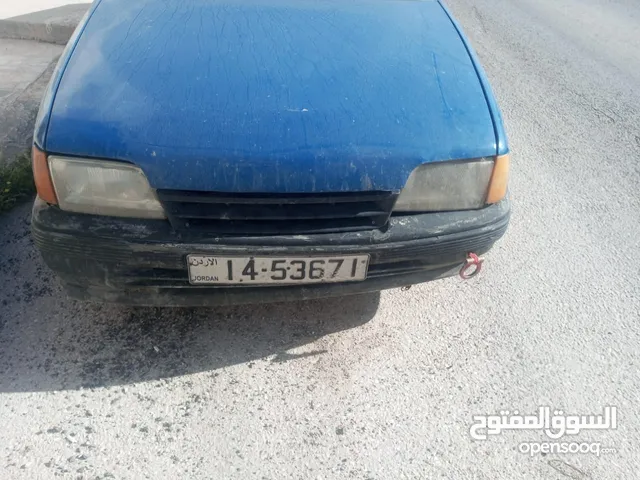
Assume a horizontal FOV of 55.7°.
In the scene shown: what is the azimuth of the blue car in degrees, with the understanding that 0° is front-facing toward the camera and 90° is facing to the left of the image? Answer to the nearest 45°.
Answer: approximately 0°
